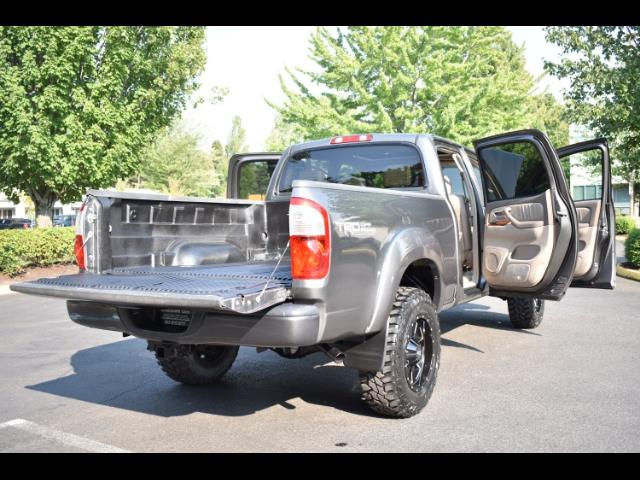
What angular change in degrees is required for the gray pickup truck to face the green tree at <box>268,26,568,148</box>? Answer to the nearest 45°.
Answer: approximately 45° to its left

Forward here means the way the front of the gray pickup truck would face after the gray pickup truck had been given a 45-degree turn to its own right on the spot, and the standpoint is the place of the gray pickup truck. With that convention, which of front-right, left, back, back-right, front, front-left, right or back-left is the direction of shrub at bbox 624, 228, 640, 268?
front-left

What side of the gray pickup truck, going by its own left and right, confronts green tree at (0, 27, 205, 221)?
left

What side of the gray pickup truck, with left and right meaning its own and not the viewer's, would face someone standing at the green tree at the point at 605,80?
front

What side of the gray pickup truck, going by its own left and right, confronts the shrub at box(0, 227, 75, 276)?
left

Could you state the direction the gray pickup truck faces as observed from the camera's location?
facing away from the viewer and to the right of the viewer

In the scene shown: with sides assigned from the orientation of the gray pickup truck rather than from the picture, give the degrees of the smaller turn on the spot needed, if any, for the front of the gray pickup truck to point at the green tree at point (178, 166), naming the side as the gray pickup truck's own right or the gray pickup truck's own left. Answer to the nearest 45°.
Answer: approximately 45° to the gray pickup truck's own left

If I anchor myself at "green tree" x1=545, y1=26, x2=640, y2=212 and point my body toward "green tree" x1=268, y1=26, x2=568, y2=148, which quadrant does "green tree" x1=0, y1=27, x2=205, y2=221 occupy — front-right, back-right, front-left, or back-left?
front-left
